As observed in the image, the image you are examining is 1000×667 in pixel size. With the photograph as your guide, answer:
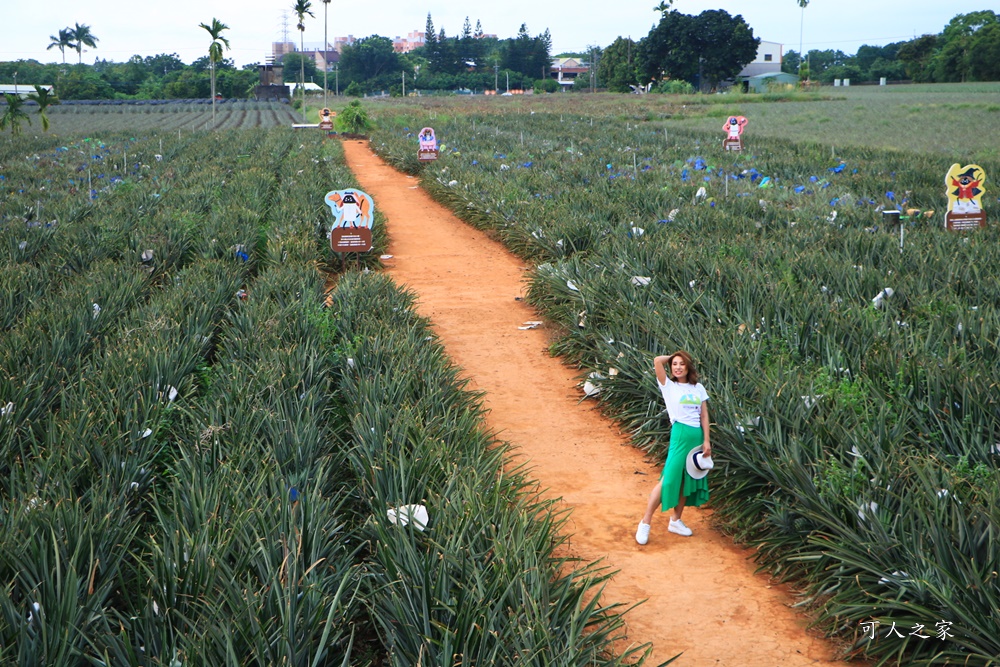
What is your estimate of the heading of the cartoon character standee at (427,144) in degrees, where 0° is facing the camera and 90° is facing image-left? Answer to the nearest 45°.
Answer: approximately 0°

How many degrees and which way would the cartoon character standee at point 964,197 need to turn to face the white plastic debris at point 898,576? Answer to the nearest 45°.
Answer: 0° — it already faces it

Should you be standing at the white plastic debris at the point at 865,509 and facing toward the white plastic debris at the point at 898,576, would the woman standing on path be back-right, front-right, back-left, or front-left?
back-right

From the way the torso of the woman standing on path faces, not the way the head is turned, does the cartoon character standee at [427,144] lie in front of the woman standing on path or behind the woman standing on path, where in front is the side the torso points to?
behind

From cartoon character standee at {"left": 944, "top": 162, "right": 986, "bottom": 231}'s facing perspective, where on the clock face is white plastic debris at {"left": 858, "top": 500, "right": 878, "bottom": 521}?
The white plastic debris is roughly at 12 o'clock from the cartoon character standee.

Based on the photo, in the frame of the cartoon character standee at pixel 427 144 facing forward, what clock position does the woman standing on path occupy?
The woman standing on path is roughly at 12 o'clock from the cartoon character standee.

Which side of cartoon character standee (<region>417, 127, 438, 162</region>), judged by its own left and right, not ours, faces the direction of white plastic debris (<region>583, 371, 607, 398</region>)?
front

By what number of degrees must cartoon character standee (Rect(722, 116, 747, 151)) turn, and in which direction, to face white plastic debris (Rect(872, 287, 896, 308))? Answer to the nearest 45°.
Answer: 0° — it already faces it

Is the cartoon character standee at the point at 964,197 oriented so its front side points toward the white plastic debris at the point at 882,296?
yes

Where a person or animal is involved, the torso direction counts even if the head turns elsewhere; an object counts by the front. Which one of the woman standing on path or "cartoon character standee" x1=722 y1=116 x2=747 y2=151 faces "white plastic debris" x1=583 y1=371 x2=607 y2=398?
the cartoon character standee

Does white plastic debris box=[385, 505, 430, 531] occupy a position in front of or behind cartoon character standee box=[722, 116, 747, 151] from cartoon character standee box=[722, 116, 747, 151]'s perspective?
in front

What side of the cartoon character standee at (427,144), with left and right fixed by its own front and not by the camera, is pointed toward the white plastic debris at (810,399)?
front
